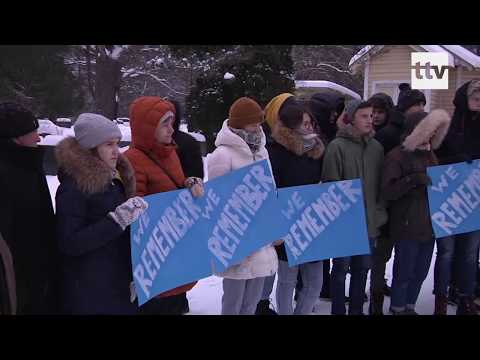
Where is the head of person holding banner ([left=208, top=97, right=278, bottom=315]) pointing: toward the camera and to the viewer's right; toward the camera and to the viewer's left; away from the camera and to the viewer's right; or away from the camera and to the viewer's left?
toward the camera and to the viewer's right

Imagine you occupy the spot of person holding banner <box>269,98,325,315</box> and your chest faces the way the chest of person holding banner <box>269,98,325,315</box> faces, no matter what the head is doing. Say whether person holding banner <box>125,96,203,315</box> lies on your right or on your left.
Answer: on your right

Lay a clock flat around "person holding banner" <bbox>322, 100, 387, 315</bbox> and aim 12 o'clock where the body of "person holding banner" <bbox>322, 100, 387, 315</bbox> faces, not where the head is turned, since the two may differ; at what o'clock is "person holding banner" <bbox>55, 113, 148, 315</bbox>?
"person holding banner" <bbox>55, 113, 148, 315</bbox> is roughly at 3 o'clock from "person holding banner" <bbox>322, 100, 387, 315</bbox>.

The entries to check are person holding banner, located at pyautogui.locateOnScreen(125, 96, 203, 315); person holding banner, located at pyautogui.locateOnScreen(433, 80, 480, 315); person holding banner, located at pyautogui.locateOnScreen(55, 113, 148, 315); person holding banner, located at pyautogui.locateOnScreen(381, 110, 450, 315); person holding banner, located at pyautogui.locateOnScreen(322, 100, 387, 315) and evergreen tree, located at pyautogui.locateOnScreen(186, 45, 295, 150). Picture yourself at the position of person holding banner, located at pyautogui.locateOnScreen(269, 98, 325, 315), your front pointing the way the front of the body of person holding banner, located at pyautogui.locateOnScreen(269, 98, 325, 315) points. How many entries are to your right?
2

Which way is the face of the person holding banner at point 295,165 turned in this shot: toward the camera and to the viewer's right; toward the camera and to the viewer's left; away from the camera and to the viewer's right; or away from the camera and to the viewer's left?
toward the camera and to the viewer's right

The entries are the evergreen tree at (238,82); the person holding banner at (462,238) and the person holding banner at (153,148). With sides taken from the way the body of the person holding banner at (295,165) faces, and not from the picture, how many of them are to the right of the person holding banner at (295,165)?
1

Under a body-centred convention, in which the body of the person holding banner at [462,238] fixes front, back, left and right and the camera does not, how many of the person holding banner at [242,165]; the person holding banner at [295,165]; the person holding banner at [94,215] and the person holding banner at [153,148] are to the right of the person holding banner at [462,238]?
4

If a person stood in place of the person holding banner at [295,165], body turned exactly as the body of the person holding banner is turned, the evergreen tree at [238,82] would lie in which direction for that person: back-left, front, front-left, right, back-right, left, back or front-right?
back-left

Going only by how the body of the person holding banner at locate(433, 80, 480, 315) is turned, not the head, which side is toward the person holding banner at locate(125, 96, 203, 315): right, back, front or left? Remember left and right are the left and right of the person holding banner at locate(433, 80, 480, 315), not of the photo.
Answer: right

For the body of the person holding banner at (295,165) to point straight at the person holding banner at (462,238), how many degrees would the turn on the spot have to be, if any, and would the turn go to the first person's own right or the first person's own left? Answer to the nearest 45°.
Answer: approximately 90° to the first person's own left

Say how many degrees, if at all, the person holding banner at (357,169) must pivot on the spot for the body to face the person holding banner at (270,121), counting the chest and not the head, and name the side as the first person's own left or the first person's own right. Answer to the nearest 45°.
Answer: approximately 135° to the first person's own right
